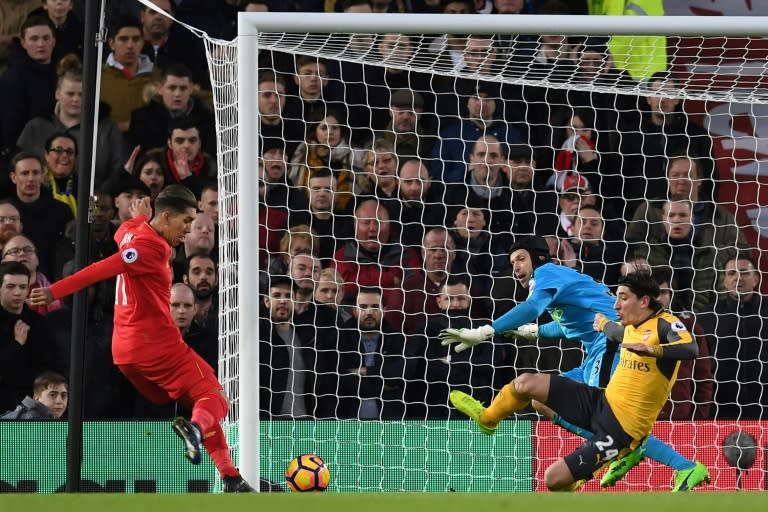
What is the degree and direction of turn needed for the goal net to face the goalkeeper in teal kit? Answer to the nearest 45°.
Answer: approximately 45° to its left

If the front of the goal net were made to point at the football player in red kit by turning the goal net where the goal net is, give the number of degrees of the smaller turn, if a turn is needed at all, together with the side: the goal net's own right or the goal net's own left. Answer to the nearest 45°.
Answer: approximately 45° to the goal net's own right
